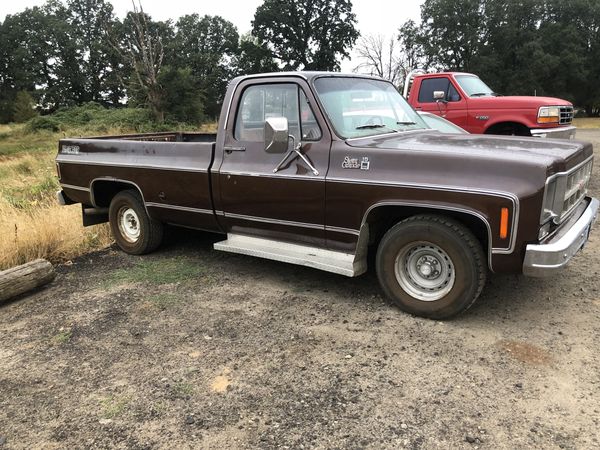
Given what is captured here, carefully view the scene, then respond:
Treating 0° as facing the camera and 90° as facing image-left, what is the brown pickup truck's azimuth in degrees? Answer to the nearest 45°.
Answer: approximately 315°

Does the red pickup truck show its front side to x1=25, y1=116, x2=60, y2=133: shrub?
no

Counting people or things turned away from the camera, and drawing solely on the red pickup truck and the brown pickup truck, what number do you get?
0

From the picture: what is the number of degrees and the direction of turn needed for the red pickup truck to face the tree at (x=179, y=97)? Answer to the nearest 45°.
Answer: approximately 180°

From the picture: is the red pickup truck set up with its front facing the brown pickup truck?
no

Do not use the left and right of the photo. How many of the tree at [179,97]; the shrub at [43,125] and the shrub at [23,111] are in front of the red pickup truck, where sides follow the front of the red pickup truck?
0

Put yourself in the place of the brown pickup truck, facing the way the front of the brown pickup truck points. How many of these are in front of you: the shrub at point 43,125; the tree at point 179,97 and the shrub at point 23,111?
0

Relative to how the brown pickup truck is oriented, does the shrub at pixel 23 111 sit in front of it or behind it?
behind

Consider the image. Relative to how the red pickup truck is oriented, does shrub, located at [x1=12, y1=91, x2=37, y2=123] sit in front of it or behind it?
behind

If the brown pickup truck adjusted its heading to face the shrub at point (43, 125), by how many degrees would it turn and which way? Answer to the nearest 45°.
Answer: approximately 180°

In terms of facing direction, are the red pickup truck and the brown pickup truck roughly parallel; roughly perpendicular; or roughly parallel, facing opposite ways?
roughly parallel

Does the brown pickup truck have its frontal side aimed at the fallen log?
no

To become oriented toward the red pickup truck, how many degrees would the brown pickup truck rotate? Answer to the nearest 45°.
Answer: approximately 90° to its left

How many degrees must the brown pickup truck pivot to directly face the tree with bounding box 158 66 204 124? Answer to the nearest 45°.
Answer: approximately 135° to its left
